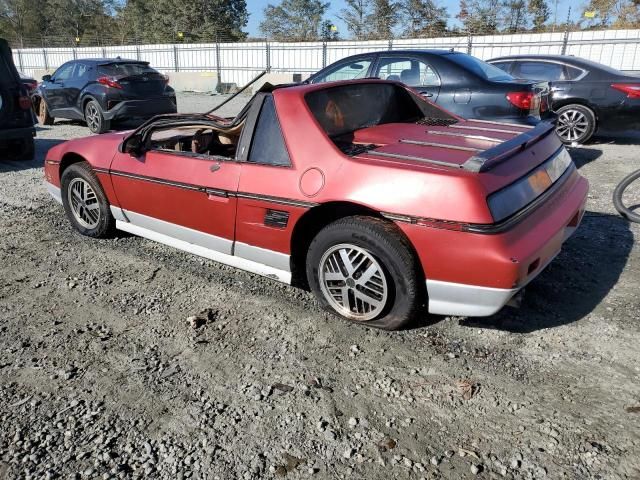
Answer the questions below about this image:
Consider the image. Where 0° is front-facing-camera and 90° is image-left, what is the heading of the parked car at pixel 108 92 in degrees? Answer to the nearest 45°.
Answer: approximately 135°

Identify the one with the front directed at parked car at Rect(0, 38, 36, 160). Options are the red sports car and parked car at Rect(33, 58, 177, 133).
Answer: the red sports car

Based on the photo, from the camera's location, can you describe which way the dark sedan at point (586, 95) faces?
facing to the left of the viewer

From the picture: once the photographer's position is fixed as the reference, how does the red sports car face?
facing away from the viewer and to the left of the viewer
